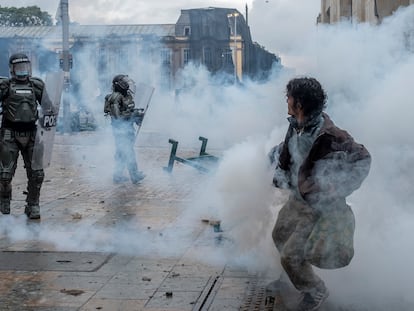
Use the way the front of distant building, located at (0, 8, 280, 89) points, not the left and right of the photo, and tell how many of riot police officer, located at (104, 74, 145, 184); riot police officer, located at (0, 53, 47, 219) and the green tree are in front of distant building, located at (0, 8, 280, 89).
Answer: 2

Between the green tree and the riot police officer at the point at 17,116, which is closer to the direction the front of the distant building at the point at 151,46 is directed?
the riot police officer

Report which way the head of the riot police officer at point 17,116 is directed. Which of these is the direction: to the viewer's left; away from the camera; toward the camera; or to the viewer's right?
toward the camera

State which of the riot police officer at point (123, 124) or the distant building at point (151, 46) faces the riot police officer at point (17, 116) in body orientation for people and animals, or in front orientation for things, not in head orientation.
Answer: the distant building

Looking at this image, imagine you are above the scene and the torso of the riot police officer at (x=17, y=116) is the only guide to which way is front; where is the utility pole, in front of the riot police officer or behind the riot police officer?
behind

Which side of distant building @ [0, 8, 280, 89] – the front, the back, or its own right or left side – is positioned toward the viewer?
front

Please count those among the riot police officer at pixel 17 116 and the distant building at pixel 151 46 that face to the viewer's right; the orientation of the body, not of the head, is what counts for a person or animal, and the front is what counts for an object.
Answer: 0

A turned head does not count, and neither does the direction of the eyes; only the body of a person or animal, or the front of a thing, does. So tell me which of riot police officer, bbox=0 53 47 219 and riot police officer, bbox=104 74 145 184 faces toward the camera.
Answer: riot police officer, bbox=0 53 47 219

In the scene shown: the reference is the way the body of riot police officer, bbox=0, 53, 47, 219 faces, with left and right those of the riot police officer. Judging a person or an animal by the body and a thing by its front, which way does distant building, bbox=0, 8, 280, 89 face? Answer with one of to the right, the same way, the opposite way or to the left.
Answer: the same way

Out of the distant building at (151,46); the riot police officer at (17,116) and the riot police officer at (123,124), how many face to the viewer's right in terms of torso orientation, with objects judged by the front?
1

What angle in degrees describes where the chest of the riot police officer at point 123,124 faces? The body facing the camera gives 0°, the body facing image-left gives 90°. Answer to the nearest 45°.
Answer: approximately 270°

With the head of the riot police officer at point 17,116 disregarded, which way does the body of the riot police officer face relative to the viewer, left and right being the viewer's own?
facing the viewer

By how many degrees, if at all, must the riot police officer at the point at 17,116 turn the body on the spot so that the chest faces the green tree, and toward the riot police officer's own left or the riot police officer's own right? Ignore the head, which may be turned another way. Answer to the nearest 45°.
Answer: approximately 180°

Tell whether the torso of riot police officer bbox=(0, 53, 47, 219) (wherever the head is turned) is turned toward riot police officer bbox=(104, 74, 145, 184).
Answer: no

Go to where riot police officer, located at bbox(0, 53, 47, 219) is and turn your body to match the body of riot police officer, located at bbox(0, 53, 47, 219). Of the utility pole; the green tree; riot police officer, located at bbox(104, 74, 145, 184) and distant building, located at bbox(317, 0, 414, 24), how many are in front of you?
0

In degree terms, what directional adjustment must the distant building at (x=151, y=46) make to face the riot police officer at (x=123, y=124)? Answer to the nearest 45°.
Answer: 0° — it already faces them
